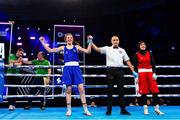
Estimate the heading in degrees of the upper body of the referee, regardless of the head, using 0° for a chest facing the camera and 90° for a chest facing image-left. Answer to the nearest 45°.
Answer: approximately 0°
